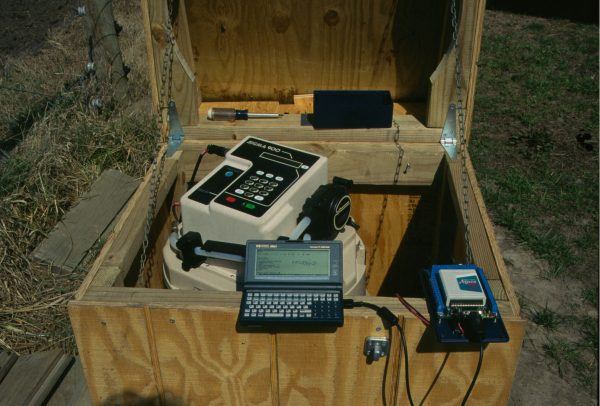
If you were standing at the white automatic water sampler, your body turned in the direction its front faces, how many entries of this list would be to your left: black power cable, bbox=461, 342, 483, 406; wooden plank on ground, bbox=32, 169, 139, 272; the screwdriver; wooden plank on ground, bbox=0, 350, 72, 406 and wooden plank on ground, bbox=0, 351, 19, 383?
1

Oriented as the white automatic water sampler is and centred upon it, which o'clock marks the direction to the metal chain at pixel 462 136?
The metal chain is roughly at 7 o'clock from the white automatic water sampler.

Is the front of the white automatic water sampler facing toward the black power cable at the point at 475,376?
no

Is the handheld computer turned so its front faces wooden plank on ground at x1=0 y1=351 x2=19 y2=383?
no

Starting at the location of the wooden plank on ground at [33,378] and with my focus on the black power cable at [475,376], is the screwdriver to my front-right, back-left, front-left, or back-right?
front-left

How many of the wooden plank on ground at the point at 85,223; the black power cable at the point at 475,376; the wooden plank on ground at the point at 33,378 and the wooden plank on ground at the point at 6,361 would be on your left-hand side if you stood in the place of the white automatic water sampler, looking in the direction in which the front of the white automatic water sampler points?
1

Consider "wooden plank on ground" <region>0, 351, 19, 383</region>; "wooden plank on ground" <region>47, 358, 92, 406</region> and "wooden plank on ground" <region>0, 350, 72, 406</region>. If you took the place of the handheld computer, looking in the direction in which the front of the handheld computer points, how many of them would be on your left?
0

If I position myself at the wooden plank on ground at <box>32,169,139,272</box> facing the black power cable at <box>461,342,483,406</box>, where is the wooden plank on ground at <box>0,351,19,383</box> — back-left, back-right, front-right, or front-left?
front-right

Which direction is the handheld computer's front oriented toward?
toward the camera

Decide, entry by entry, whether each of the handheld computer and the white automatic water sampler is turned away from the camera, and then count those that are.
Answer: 0

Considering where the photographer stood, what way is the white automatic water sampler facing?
facing the viewer and to the left of the viewer

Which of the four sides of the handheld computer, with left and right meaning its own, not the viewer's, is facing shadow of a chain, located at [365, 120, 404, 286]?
back

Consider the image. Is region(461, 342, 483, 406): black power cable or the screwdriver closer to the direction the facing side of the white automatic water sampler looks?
the black power cable

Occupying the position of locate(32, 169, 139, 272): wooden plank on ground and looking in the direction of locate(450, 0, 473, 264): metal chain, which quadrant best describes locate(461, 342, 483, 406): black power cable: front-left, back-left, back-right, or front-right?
front-right

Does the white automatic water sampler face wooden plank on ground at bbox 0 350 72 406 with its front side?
no

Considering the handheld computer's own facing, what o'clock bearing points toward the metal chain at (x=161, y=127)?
The metal chain is roughly at 5 o'clock from the handheld computer.

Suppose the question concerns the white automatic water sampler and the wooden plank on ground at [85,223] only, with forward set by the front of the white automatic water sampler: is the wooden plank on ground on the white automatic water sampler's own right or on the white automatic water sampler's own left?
on the white automatic water sampler's own right

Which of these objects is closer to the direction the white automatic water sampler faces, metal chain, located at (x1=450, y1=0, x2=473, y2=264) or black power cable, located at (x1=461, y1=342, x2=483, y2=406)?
the black power cable
